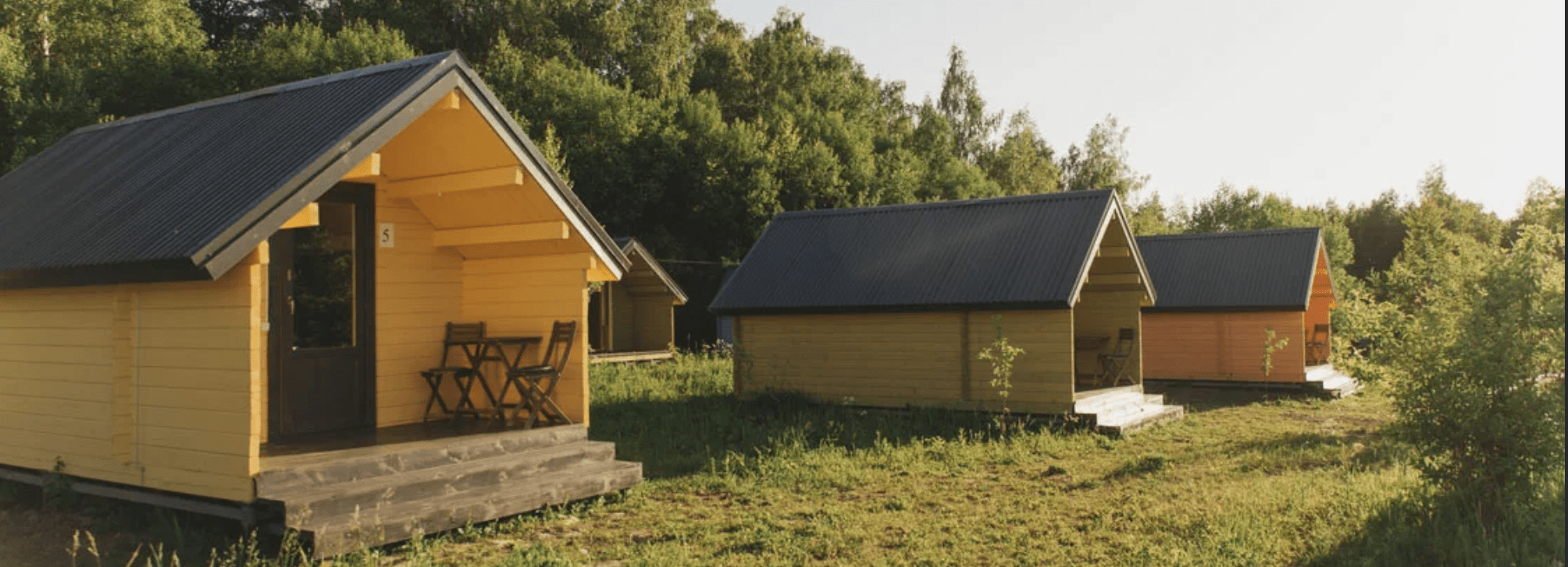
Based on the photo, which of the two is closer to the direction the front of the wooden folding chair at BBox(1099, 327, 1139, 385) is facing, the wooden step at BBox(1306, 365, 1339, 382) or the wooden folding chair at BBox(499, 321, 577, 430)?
the wooden folding chair

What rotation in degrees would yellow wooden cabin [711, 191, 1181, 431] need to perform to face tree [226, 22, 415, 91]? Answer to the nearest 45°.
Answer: approximately 180°

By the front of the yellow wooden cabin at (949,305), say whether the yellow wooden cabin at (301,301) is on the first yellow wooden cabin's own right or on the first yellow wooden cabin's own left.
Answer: on the first yellow wooden cabin's own right

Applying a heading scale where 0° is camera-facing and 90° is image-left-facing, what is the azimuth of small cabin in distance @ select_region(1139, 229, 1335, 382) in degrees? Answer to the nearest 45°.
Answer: approximately 270°

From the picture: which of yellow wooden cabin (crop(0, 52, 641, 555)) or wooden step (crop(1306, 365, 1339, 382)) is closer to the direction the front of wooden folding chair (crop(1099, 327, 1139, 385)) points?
the yellow wooden cabin

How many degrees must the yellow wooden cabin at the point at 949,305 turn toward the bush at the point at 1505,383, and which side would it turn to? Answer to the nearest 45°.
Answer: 0° — it already faces it

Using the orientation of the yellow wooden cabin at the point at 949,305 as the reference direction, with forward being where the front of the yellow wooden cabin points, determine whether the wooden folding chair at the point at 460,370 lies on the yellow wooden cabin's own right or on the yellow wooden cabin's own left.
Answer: on the yellow wooden cabin's own right
